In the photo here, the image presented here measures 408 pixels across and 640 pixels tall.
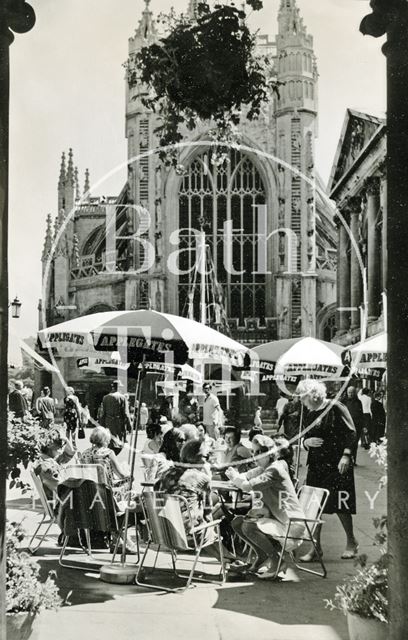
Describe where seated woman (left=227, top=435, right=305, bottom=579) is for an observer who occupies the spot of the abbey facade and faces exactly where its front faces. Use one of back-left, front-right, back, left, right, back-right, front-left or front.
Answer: front

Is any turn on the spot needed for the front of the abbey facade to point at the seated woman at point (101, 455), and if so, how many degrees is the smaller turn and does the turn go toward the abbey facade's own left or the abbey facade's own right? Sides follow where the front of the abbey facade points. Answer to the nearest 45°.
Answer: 0° — it already faces them

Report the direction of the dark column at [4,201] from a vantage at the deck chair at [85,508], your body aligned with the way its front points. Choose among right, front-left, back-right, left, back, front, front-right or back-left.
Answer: back

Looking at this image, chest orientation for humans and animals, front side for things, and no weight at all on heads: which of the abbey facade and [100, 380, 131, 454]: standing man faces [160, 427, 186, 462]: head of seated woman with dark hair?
the abbey facade

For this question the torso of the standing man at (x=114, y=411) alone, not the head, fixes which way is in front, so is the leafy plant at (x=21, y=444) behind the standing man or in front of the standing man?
behind

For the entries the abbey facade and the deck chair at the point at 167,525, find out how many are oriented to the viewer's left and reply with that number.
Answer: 0

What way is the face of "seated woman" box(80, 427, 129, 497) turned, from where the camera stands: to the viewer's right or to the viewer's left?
to the viewer's right

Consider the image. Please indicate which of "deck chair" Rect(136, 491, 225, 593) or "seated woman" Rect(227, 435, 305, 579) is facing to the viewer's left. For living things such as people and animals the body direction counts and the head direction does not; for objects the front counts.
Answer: the seated woman

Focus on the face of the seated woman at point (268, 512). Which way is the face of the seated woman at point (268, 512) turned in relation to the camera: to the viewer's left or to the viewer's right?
to the viewer's left

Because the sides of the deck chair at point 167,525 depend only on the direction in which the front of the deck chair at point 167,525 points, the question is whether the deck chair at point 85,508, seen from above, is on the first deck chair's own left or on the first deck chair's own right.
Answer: on the first deck chair's own left

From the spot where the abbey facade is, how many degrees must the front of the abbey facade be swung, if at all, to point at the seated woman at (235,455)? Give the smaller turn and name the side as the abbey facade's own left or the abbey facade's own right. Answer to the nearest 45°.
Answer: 0° — it already faces them

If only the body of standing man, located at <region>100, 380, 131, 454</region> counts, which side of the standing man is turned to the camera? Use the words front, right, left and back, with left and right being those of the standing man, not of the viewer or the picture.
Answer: back

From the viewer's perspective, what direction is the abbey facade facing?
toward the camera

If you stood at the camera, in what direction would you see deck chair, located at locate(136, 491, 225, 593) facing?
facing away from the viewer and to the right of the viewer

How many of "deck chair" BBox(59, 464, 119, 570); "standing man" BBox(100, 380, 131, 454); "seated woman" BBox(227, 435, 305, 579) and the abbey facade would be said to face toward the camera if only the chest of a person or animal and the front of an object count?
1
